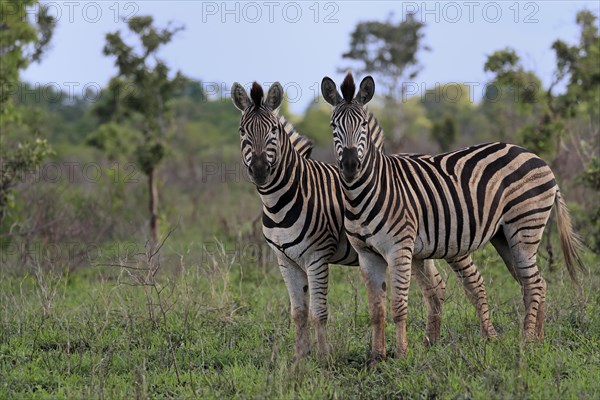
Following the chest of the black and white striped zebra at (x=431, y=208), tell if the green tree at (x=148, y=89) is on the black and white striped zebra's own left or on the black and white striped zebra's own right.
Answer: on the black and white striped zebra's own right

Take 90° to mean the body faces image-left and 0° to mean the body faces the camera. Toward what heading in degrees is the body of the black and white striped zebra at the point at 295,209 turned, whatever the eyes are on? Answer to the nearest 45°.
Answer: approximately 45°

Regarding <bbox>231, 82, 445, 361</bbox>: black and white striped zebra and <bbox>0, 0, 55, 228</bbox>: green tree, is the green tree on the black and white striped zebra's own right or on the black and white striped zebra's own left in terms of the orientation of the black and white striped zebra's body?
on the black and white striped zebra's own right

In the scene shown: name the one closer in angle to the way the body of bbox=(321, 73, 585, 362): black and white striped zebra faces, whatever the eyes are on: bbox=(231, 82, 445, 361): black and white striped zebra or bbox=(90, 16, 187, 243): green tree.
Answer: the black and white striped zebra

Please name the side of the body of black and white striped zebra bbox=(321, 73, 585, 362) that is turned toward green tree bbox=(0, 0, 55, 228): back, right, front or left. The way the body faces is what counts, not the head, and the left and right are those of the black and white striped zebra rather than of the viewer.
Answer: right

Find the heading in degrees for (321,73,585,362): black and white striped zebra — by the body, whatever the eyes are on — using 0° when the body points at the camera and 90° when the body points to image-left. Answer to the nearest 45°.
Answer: approximately 45°

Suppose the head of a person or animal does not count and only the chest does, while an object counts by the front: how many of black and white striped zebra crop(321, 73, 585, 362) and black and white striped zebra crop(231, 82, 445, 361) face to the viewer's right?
0

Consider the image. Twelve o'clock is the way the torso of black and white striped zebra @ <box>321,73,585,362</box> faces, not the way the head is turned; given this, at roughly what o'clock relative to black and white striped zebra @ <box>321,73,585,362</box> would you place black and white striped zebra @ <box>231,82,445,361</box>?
black and white striped zebra @ <box>231,82,445,361</box> is roughly at 1 o'clock from black and white striped zebra @ <box>321,73,585,362</box>.
